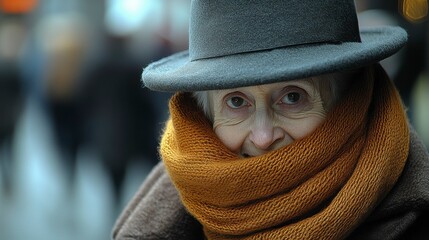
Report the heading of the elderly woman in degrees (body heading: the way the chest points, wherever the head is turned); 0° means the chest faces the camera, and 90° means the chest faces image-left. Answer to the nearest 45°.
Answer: approximately 0°

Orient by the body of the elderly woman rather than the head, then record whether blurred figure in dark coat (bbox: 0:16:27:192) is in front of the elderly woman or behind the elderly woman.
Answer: behind
